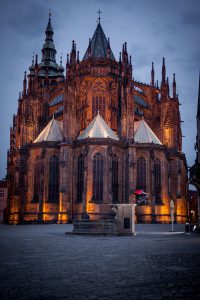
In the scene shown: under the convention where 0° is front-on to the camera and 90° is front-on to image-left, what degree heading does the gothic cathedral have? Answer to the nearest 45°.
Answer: approximately 180°
